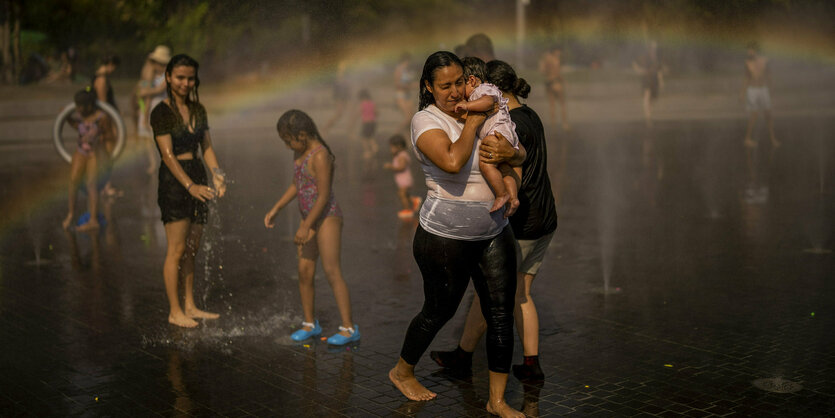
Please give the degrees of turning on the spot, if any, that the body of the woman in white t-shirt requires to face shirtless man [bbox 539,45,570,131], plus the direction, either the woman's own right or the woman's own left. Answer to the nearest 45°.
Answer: approximately 135° to the woman's own left

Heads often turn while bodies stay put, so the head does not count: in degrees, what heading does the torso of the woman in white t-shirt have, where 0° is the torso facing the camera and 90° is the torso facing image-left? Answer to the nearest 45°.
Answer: approximately 315°

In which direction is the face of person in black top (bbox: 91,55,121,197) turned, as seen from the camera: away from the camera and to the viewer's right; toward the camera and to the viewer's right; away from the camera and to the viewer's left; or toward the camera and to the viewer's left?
toward the camera and to the viewer's left

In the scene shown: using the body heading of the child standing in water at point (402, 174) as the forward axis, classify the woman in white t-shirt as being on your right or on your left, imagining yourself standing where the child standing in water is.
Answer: on your left
